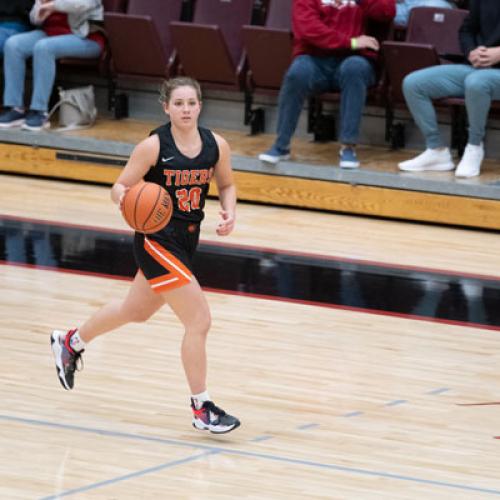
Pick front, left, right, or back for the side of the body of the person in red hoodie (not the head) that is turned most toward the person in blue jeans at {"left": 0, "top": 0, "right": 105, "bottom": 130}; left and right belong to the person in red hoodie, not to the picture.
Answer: right

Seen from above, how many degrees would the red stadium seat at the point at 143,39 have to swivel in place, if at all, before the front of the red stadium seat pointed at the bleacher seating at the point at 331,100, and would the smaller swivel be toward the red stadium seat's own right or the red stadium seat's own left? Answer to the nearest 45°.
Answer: approximately 90° to the red stadium seat's own left

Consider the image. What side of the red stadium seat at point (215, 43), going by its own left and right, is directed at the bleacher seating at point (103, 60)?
right

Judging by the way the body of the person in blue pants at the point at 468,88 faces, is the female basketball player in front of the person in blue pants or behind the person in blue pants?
in front

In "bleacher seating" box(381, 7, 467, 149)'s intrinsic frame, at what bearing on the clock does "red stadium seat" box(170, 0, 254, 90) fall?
The red stadium seat is roughly at 2 o'clock from the bleacher seating.

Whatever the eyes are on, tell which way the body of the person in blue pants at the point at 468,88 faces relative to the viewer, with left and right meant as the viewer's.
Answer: facing the viewer and to the left of the viewer

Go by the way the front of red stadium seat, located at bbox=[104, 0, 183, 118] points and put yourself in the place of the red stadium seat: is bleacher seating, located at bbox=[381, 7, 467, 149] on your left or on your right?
on your left

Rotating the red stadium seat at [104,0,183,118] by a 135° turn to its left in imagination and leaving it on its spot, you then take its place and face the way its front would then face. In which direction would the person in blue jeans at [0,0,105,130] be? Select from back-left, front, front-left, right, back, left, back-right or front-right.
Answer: back

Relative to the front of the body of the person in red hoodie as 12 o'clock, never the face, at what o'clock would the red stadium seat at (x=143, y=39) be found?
The red stadium seat is roughly at 4 o'clock from the person in red hoodie.

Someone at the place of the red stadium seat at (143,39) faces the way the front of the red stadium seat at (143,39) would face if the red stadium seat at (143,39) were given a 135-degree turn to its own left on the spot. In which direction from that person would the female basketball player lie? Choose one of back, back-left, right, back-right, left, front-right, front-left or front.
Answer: right

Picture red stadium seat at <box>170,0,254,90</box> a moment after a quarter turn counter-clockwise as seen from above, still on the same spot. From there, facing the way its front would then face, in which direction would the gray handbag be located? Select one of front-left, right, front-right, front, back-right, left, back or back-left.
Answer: back-right

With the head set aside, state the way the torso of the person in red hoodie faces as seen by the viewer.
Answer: toward the camera
